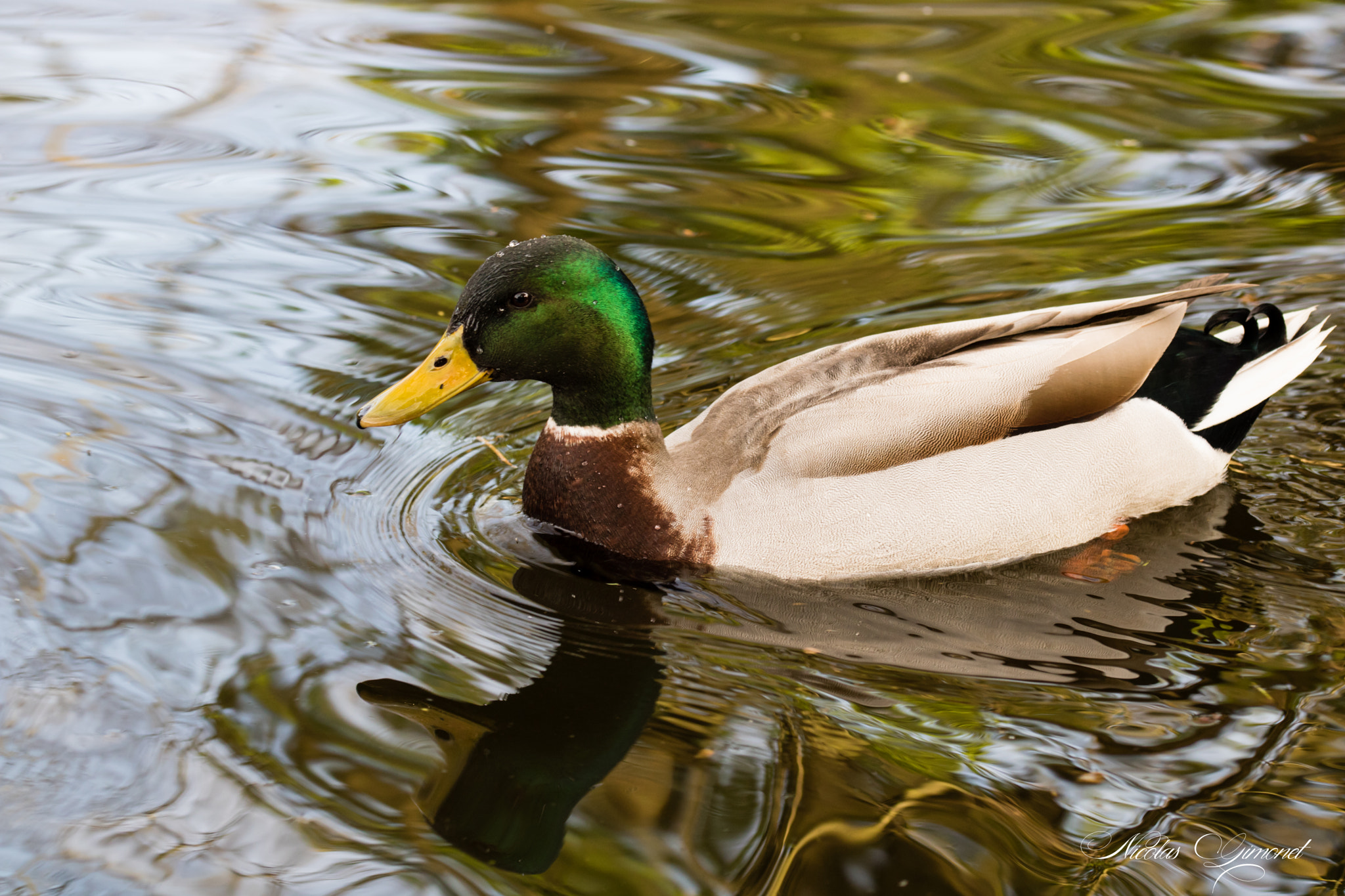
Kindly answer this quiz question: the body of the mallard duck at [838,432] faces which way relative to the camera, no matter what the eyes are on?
to the viewer's left
